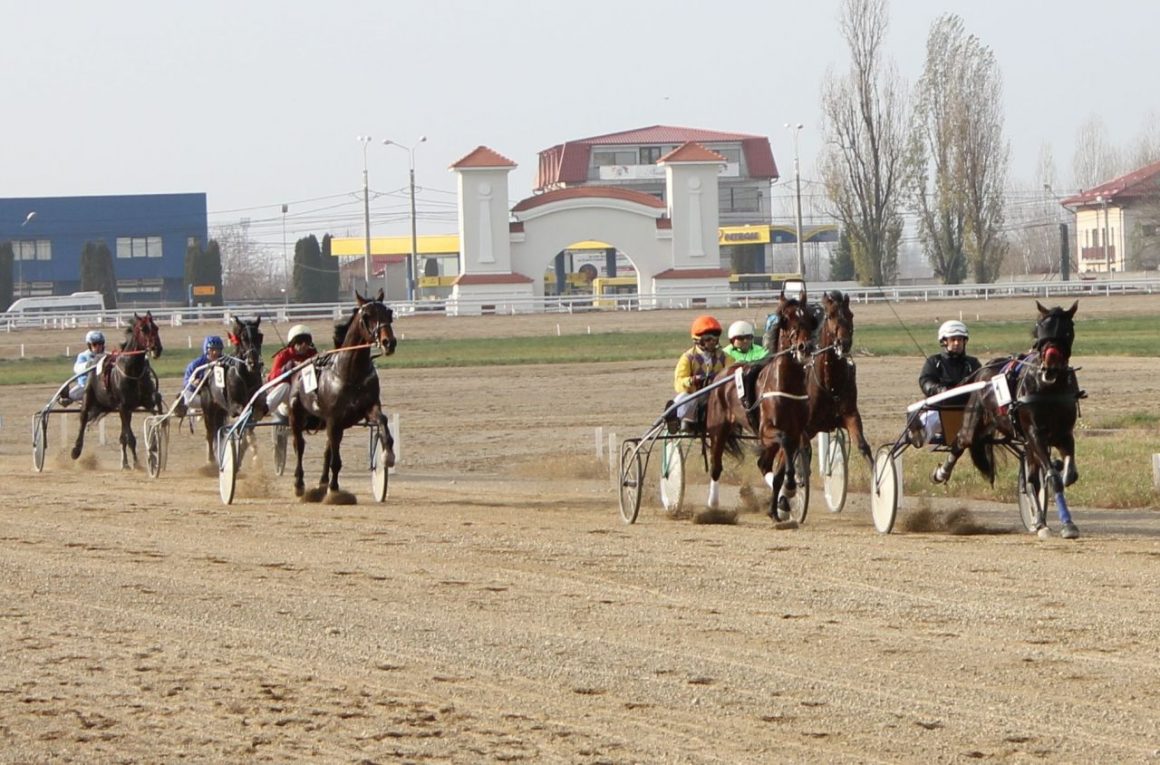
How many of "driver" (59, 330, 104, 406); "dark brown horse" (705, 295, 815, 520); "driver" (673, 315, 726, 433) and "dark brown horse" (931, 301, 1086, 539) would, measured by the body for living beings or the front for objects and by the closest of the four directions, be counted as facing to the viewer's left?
0

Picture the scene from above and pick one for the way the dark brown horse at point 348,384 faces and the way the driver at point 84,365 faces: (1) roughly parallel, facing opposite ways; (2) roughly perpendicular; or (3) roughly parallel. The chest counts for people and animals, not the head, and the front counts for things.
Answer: roughly parallel

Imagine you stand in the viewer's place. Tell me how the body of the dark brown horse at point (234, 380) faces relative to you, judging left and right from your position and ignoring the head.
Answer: facing the viewer and to the right of the viewer

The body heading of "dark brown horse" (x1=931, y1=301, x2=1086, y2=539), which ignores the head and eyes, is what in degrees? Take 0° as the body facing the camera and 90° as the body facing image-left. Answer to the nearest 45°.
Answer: approximately 315°

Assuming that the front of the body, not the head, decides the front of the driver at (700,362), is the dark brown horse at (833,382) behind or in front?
in front

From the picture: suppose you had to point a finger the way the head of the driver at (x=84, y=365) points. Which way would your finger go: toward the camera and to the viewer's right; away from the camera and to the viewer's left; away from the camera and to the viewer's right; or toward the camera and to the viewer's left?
toward the camera and to the viewer's right

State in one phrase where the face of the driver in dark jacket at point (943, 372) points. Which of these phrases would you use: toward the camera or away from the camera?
toward the camera

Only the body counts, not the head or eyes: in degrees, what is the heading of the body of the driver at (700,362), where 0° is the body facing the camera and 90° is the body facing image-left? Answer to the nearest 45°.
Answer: approximately 315°

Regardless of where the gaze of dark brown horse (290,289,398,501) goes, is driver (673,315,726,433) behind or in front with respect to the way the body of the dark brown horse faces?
in front

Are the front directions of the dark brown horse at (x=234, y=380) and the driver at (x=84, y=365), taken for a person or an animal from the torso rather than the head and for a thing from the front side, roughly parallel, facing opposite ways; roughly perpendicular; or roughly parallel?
roughly parallel

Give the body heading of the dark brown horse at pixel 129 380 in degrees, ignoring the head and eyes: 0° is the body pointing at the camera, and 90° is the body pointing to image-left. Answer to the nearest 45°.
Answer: approximately 315°
